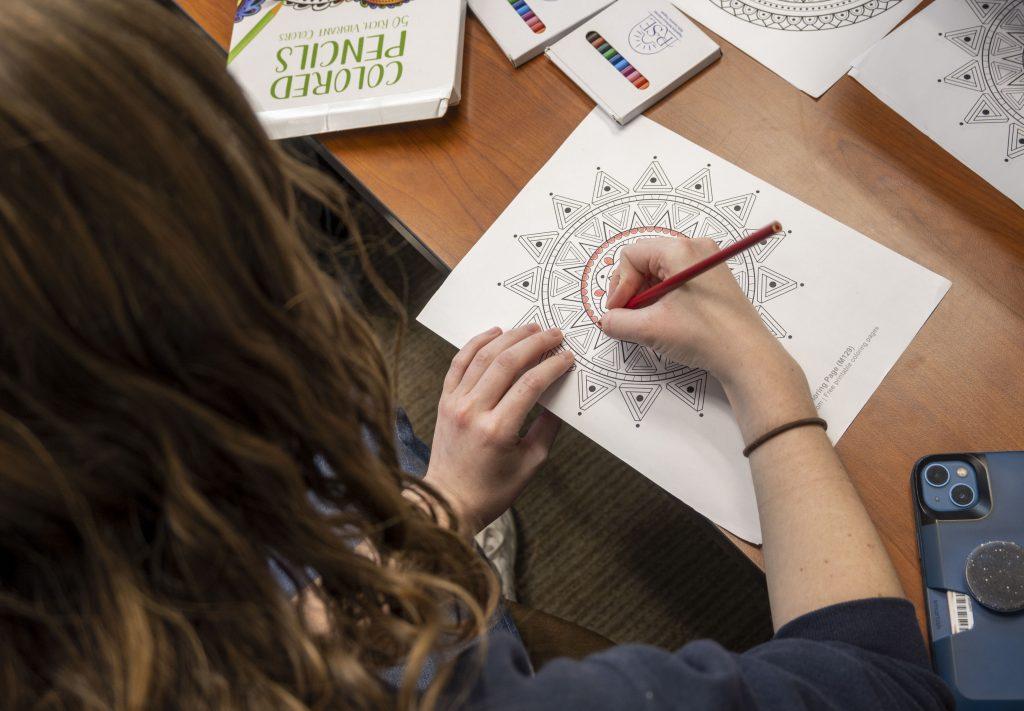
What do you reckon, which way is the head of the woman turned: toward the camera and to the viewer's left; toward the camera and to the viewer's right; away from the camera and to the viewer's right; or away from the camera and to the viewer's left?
away from the camera and to the viewer's right

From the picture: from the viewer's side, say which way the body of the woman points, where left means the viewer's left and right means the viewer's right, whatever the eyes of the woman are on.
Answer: facing away from the viewer and to the right of the viewer
